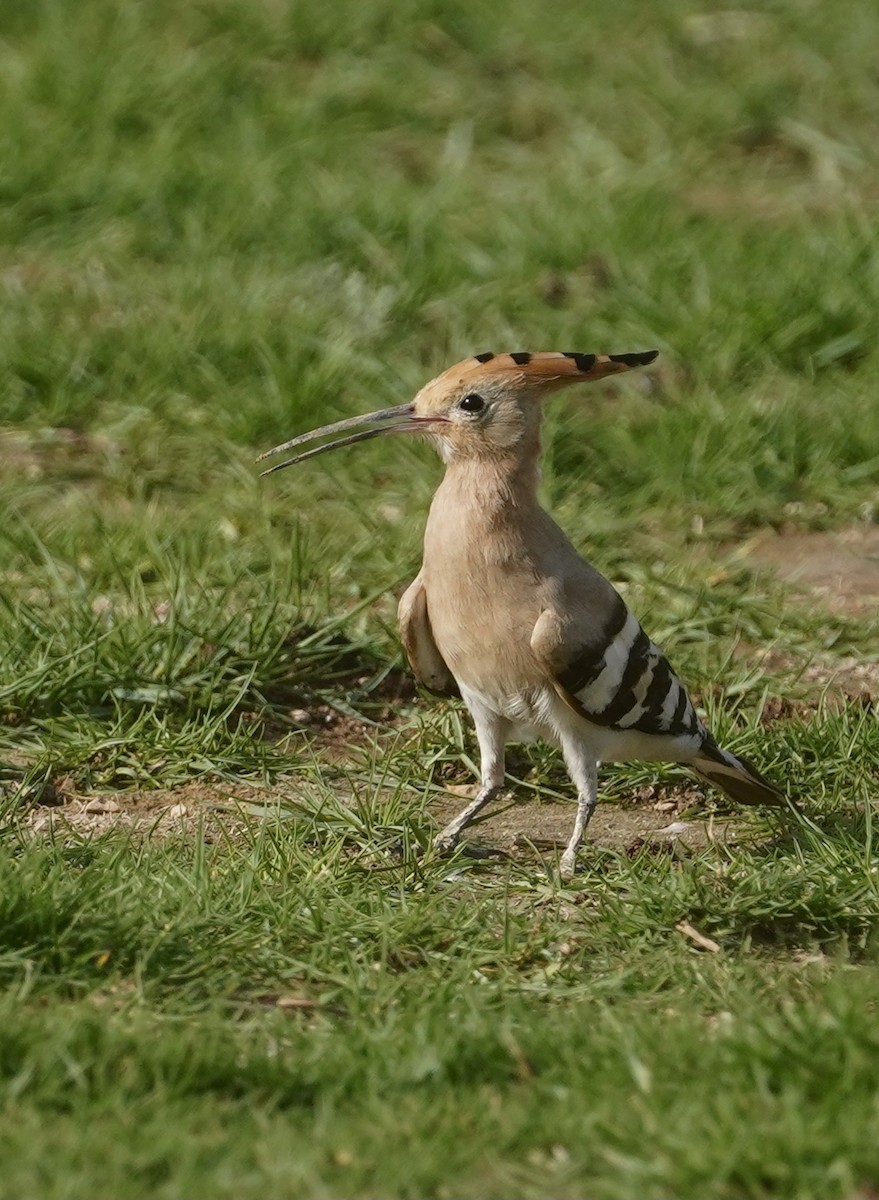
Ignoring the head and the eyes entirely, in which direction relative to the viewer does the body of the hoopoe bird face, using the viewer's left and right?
facing the viewer and to the left of the viewer

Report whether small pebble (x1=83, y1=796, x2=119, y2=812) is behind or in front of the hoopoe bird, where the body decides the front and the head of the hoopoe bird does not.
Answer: in front
